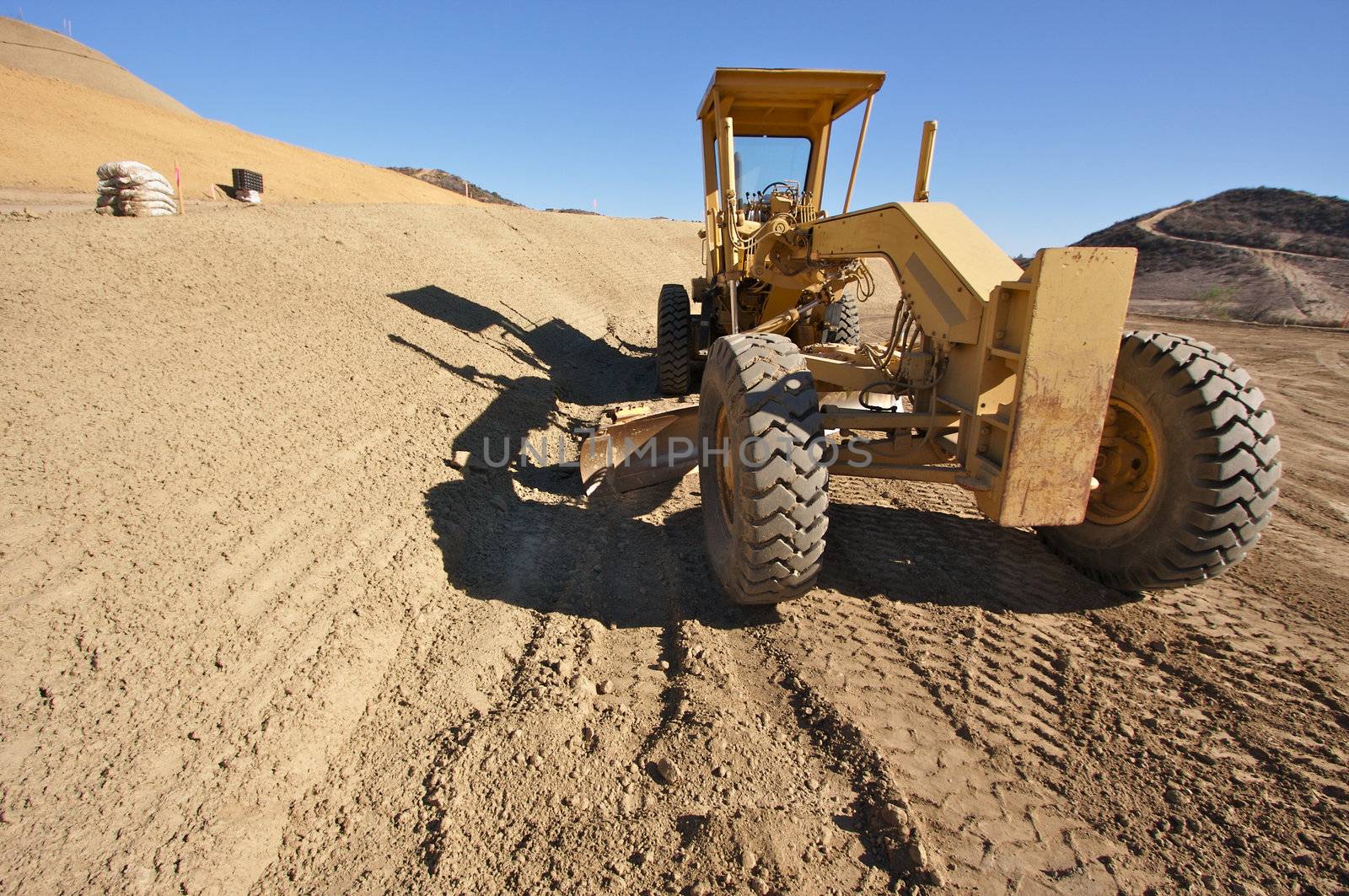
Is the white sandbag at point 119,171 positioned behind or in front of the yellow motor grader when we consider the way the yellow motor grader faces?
behind

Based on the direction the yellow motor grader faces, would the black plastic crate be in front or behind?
behind

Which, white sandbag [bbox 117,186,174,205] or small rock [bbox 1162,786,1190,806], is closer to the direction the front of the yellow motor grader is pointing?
the small rock

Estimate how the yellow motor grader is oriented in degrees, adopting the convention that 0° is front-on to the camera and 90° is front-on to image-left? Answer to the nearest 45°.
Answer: approximately 315°

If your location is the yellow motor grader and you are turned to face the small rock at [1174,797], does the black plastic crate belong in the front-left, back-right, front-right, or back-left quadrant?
back-right

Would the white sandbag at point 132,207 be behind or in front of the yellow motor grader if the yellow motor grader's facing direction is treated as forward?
behind

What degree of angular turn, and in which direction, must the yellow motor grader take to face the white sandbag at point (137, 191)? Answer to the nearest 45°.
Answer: approximately 135° to its right

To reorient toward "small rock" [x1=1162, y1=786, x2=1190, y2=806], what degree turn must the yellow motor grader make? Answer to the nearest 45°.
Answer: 0° — it already faces it

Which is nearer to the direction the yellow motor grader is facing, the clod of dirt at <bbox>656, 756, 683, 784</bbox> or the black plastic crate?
the clod of dirt

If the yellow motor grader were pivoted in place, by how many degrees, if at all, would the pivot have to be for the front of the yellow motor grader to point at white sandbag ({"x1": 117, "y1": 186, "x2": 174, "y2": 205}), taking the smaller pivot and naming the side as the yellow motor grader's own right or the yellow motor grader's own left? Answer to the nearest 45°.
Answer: approximately 135° to the yellow motor grader's own right
